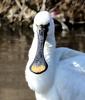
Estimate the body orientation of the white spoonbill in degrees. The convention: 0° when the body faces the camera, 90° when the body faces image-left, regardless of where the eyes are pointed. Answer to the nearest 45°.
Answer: approximately 45°
